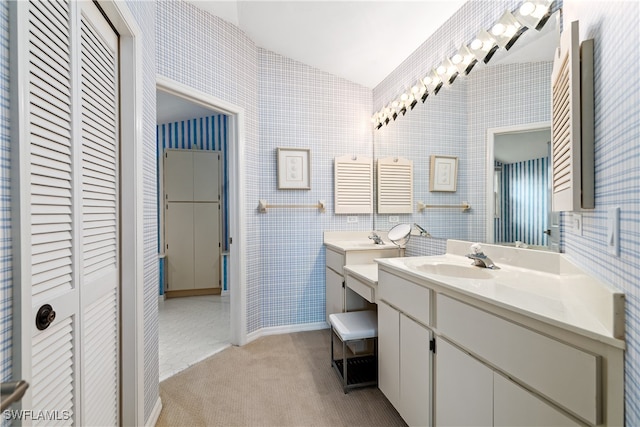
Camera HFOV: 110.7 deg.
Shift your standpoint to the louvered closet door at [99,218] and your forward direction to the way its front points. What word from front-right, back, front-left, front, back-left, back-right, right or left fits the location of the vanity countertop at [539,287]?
front

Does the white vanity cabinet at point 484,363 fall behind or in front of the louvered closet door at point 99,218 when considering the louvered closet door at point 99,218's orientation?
in front

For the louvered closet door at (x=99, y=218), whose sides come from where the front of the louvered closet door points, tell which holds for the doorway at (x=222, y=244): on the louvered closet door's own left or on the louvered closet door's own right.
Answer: on the louvered closet door's own left

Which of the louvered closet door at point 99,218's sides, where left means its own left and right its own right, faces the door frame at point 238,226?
left

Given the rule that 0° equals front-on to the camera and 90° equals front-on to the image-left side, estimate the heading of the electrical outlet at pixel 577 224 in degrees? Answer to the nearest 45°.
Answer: approximately 45°

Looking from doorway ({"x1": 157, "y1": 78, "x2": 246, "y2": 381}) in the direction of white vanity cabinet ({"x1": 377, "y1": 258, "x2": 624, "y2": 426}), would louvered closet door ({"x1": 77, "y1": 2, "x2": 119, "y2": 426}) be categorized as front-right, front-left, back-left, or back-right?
front-right

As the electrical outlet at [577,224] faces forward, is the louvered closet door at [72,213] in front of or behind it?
in front

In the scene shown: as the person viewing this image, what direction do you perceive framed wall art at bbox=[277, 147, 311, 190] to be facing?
facing the viewer

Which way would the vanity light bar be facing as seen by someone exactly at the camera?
facing the viewer and to the left of the viewer

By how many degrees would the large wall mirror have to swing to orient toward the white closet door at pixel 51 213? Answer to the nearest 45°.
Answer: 0° — it already faces it

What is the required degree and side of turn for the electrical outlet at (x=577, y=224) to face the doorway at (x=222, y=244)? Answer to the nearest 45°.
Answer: approximately 45° to its right

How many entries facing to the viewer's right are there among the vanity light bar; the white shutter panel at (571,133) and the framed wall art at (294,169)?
0

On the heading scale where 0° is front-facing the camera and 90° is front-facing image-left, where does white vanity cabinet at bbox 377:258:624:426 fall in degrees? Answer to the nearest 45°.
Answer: approximately 45°
